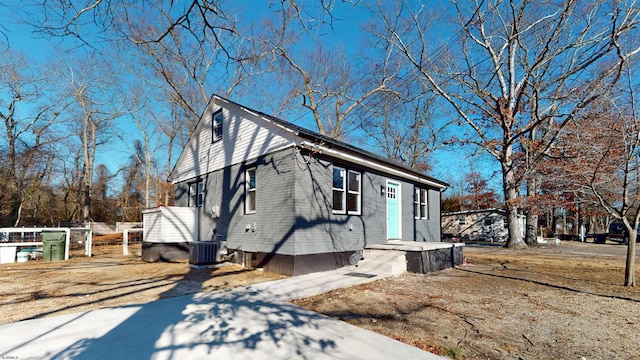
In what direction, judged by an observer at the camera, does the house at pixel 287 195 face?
facing the viewer and to the right of the viewer

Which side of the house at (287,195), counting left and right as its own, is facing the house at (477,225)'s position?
left

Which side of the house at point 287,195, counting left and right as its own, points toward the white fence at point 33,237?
right

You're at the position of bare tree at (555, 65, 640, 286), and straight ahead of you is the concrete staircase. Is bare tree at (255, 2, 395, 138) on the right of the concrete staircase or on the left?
right

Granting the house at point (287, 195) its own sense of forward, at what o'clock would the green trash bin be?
The green trash bin is roughly at 5 o'clock from the house.

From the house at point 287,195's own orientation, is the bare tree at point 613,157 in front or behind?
in front

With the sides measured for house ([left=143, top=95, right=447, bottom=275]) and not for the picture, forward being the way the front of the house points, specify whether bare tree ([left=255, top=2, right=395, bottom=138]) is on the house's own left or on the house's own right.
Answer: on the house's own left
